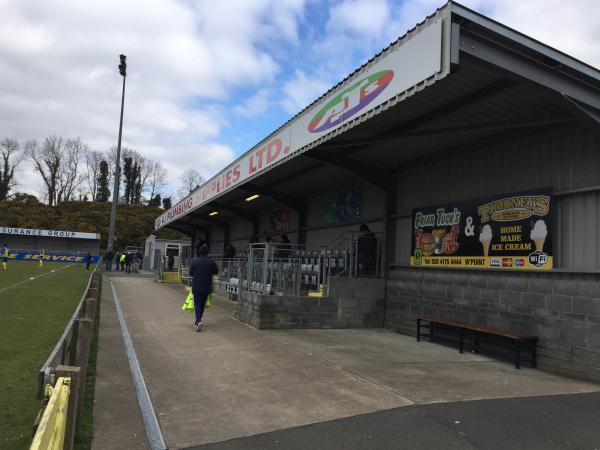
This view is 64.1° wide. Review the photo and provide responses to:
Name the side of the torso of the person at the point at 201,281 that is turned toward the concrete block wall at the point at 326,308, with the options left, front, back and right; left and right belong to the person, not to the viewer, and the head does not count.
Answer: right

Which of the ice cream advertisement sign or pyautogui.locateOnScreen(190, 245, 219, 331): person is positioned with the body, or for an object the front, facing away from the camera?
the person

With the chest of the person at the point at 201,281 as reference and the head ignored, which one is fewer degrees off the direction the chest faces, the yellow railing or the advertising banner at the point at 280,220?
the advertising banner

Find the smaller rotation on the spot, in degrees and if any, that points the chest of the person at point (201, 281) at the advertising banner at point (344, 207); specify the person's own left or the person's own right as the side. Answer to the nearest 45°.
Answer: approximately 45° to the person's own right

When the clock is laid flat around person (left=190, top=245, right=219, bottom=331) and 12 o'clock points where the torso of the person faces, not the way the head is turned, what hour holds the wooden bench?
The wooden bench is roughly at 4 o'clock from the person.

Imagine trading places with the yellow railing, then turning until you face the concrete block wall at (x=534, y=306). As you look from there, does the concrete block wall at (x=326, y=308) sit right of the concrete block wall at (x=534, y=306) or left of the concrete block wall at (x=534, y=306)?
left

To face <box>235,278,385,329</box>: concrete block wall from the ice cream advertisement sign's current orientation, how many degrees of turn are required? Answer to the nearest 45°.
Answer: approximately 45° to its right

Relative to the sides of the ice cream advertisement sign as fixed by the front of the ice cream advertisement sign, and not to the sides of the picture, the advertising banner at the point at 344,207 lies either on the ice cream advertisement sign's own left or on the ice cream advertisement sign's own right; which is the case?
on the ice cream advertisement sign's own right

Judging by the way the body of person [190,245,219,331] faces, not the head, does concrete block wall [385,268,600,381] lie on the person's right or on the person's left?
on the person's right

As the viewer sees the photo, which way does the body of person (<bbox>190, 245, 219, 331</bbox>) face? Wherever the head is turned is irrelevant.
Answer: away from the camera

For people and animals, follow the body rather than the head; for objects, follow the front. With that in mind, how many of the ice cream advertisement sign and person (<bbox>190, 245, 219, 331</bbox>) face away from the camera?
1

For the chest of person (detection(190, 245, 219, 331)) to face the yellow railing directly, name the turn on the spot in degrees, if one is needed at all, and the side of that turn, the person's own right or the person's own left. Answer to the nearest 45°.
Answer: approximately 180°

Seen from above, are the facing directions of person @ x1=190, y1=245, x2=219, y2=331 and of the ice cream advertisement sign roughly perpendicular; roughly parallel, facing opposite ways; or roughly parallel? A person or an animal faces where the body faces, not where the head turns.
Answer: roughly perpendicular
